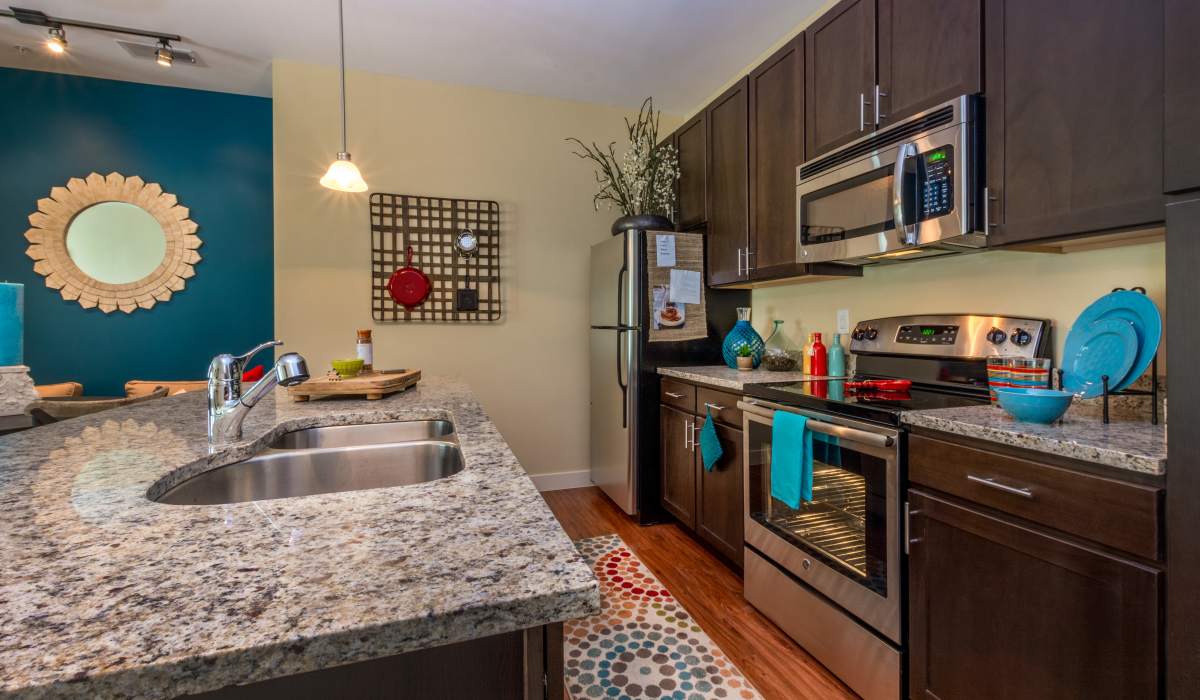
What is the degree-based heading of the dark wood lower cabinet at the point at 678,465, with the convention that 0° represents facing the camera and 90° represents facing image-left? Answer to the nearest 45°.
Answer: approximately 45°

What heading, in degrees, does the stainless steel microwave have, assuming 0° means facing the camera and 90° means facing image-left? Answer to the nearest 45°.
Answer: approximately 45°

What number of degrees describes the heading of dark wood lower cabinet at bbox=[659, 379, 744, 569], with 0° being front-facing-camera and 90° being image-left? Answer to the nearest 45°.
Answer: approximately 45°

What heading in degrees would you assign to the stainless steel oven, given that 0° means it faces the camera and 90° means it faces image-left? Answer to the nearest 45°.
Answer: approximately 45°

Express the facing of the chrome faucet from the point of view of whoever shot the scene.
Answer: facing to the right of the viewer
